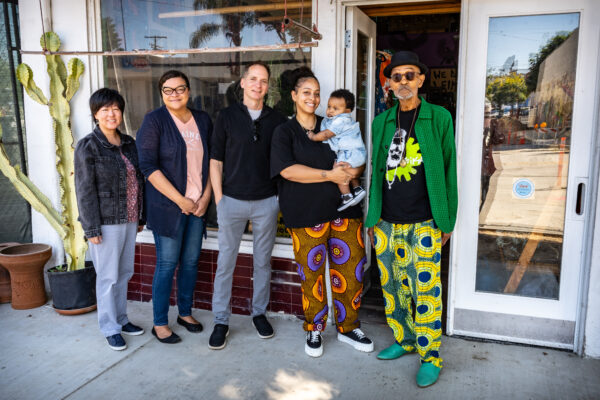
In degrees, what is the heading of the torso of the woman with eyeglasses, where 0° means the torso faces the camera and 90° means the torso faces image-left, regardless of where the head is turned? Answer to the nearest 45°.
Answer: approximately 315°

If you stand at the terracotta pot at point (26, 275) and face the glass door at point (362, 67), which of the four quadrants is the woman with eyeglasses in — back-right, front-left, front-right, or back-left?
front-right

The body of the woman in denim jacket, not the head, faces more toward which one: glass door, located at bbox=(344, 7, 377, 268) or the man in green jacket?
the man in green jacket

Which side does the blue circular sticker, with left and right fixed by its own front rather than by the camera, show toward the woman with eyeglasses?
right

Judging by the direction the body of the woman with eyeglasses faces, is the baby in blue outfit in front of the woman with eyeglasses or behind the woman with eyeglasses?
in front

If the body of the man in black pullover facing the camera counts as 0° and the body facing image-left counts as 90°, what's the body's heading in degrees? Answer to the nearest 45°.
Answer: approximately 0°

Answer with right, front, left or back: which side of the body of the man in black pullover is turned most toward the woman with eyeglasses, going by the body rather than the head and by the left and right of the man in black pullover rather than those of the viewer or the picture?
right

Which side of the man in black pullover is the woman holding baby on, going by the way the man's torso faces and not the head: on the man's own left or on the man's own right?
on the man's own left

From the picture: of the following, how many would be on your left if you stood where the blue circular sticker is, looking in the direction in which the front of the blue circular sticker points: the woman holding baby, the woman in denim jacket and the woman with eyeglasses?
0

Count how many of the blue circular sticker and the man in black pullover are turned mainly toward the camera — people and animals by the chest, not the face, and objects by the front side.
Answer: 2

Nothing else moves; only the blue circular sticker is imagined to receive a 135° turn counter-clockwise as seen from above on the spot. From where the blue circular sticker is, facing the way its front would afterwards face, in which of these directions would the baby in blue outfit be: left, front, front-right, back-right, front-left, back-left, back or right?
back

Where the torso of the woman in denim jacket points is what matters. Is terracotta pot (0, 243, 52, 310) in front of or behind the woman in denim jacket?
behind

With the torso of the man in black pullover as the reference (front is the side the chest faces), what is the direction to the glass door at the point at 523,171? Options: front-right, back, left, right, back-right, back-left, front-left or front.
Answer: left

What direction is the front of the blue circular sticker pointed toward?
toward the camera

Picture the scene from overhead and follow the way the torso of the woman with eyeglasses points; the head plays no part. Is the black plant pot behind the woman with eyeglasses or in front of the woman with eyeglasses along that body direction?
behind

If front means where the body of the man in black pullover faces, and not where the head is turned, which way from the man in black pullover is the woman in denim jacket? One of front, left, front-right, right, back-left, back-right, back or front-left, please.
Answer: right

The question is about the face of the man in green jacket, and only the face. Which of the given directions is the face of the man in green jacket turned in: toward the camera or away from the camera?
toward the camera

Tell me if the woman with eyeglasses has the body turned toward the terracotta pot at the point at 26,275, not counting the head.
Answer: no

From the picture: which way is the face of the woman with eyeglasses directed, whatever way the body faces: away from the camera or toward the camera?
toward the camera

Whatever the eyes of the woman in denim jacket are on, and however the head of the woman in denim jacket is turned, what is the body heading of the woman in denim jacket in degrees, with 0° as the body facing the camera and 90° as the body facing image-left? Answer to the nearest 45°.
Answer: approximately 315°
